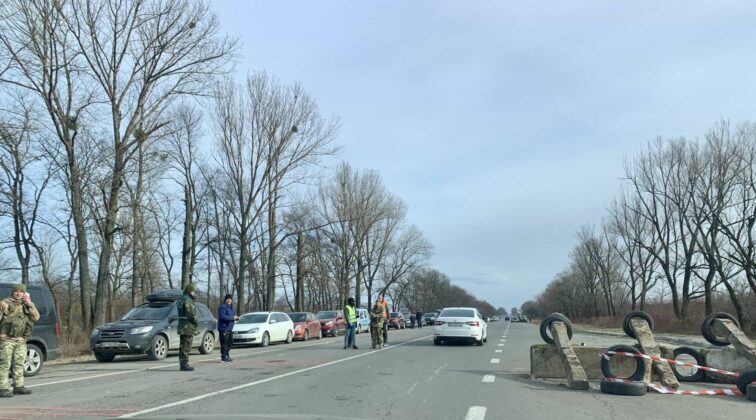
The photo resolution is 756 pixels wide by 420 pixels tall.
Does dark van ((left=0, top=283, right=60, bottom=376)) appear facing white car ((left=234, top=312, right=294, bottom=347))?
no

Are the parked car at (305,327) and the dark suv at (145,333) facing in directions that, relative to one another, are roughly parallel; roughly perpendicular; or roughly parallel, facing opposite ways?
roughly parallel

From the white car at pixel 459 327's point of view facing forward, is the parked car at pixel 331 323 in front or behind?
in front

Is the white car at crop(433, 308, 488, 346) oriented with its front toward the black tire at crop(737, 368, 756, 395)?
no

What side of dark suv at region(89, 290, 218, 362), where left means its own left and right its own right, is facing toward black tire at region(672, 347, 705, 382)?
left

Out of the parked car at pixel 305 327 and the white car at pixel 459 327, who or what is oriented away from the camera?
the white car

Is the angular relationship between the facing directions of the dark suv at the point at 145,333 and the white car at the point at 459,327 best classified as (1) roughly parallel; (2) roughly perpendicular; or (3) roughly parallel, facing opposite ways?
roughly parallel, facing opposite ways

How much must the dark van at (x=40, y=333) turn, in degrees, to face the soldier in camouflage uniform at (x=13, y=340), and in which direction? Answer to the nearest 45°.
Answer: approximately 45° to its left

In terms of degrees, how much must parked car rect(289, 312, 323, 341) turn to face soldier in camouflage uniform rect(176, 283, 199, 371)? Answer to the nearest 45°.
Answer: approximately 45° to its left

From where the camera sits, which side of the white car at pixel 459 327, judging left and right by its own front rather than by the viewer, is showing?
back

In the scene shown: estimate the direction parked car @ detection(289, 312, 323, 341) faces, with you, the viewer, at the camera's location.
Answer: facing the viewer and to the left of the viewer

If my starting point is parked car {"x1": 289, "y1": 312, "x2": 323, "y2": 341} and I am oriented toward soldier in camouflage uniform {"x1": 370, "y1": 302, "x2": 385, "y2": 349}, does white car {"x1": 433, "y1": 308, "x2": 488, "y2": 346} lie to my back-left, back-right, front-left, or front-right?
front-left

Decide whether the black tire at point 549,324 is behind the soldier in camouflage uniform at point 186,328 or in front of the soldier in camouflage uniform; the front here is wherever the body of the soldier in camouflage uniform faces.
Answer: in front

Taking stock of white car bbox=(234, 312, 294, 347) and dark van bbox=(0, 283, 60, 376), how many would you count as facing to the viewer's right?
0

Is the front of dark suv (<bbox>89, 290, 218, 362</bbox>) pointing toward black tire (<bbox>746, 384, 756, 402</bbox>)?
no

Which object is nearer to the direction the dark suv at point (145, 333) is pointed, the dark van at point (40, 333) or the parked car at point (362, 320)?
the dark van

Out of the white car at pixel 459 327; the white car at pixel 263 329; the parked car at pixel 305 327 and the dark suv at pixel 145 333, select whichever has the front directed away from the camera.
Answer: the white car at pixel 459 327

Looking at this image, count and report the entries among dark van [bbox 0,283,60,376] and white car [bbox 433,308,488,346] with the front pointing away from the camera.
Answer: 1

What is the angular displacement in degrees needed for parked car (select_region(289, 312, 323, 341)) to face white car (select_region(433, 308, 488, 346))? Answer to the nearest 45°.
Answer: approximately 90° to its left
